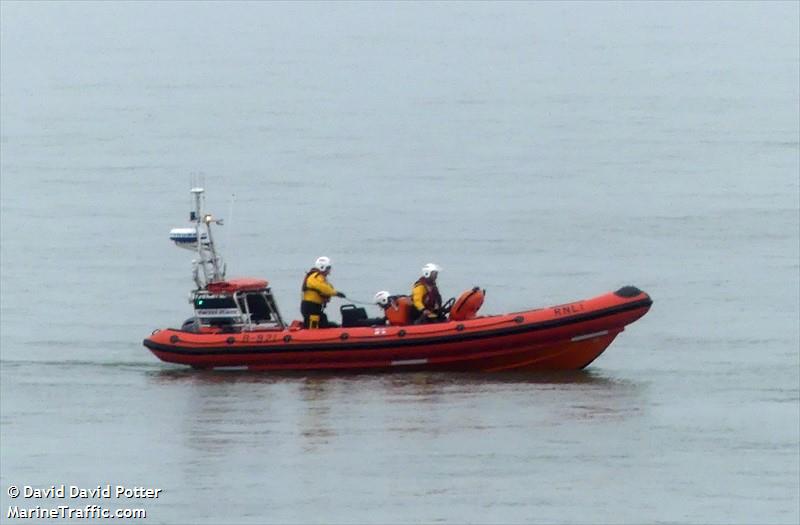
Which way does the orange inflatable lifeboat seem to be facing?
to the viewer's right

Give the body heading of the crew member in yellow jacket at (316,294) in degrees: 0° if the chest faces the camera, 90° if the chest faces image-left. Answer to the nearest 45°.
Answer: approximately 270°
